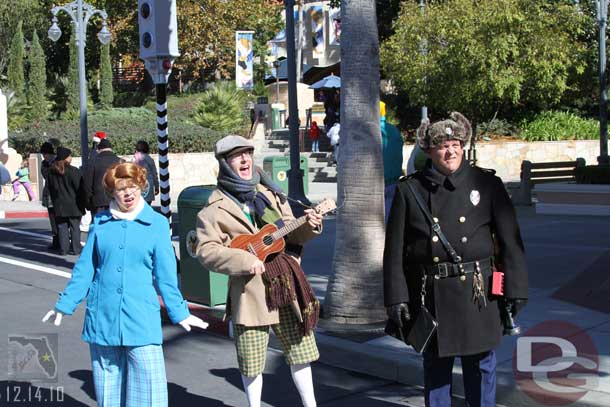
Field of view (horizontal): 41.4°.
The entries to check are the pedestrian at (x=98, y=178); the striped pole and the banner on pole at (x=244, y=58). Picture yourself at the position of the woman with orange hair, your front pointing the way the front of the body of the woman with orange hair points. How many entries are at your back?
3

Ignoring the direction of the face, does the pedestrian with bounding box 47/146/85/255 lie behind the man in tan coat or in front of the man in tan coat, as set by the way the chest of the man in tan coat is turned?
behind

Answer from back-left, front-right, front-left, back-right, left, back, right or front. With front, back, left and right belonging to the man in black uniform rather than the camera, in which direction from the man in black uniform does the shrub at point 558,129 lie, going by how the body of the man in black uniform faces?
back

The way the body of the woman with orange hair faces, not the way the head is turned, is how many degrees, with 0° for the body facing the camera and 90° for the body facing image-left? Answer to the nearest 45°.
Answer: approximately 0°

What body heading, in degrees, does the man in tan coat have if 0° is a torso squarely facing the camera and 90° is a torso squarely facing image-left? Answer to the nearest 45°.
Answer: approximately 315°

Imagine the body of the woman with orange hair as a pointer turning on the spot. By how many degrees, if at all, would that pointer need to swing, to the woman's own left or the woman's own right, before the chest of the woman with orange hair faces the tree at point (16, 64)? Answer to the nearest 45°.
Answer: approximately 180°

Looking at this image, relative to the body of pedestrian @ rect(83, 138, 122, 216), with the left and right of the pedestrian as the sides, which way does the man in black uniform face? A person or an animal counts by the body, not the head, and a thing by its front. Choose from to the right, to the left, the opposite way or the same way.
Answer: the opposite way

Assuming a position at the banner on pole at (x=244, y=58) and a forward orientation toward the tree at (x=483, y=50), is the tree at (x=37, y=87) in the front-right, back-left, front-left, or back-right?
back-right
